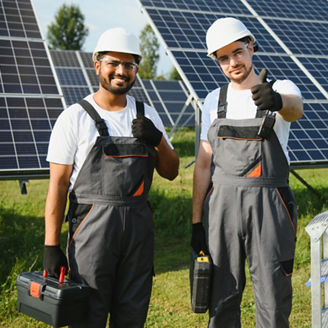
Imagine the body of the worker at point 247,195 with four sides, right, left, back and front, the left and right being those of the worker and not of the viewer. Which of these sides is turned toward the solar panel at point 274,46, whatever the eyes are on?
back

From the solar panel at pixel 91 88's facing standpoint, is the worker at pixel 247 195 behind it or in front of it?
in front

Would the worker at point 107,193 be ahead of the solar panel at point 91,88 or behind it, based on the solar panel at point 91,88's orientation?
ahead

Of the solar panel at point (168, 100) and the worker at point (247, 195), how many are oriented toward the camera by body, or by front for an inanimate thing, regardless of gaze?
2

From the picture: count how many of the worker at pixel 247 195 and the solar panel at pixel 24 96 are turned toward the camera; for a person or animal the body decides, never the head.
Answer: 2

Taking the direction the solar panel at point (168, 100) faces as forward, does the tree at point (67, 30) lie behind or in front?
behind
